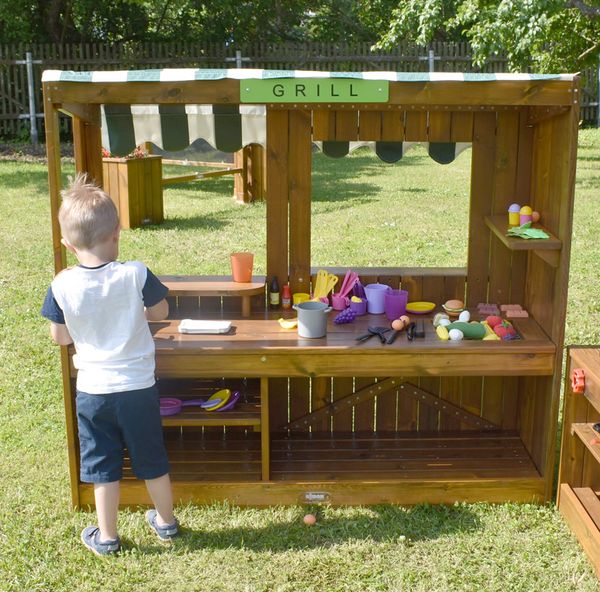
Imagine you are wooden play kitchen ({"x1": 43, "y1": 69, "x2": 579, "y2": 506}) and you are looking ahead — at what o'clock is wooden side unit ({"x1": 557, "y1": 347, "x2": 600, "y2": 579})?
The wooden side unit is roughly at 10 o'clock from the wooden play kitchen.

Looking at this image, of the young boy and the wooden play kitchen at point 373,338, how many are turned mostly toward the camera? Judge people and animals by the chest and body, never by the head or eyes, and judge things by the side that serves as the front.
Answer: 1

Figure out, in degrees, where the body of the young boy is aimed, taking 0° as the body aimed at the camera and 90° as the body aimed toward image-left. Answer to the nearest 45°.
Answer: approximately 180°

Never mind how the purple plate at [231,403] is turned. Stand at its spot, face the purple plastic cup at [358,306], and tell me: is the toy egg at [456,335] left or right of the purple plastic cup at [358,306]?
right

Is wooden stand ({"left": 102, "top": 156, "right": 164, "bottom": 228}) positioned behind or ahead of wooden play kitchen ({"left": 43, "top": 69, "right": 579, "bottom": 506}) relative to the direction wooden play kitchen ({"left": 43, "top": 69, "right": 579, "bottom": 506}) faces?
behind

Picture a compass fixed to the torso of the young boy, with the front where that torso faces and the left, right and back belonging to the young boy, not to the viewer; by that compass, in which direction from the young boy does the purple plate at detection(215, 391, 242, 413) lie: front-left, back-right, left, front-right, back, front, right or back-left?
front-right

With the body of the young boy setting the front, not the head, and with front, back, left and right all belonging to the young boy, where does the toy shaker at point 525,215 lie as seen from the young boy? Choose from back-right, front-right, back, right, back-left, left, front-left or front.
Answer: right

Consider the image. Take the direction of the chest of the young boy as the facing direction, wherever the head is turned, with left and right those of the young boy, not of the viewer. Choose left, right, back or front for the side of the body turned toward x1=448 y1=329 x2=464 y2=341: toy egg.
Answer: right

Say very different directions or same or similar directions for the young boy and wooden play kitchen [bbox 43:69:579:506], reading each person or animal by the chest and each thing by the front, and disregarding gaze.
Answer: very different directions

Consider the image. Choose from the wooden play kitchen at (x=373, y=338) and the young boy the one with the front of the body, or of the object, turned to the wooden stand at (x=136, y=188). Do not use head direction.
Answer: the young boy

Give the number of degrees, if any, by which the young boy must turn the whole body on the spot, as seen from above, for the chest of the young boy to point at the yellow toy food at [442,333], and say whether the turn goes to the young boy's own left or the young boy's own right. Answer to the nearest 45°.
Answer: approximately 90° to the young boy's own right

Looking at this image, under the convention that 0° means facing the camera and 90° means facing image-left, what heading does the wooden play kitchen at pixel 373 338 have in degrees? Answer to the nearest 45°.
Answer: approximately 0°
